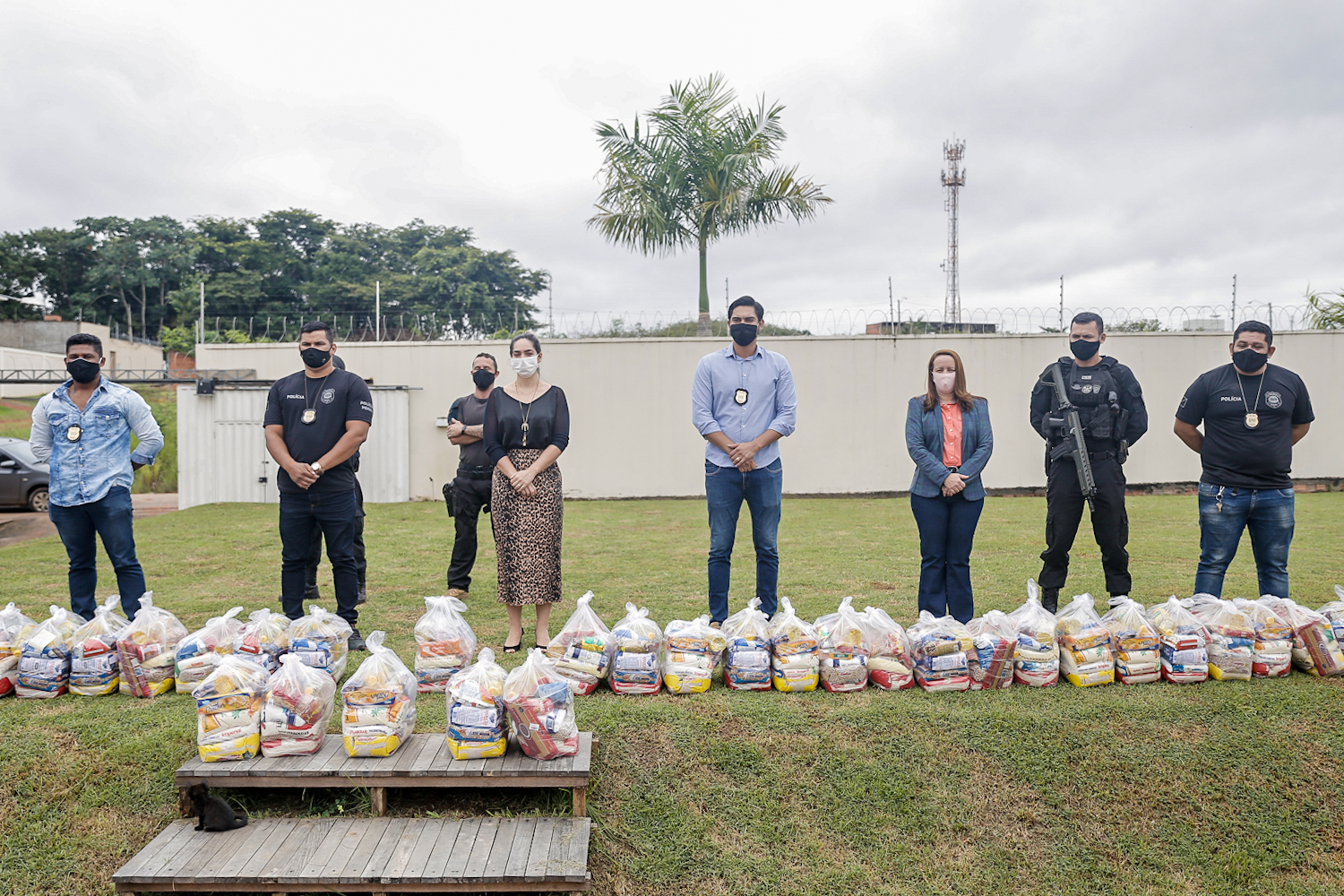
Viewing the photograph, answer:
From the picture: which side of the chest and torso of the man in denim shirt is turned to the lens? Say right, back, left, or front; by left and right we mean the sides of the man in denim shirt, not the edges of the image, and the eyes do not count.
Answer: front

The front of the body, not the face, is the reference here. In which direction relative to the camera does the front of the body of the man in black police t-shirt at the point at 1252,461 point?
toward the camera

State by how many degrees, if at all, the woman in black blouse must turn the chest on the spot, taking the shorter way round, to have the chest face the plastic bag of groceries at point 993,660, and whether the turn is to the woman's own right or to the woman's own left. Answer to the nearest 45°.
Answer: approximately 45° to the woman's own left

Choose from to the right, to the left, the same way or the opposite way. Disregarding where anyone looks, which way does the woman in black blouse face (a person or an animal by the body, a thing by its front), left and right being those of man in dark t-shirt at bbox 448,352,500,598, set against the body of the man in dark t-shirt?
the same way

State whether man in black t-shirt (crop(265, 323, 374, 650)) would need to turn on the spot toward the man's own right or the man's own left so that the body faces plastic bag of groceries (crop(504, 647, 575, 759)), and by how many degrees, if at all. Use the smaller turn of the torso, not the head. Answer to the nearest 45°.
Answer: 0° — they already face it

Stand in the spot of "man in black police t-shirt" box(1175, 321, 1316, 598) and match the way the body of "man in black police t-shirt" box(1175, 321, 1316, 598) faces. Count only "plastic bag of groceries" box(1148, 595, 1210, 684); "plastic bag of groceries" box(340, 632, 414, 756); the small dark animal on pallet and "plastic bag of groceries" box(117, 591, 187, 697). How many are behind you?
0

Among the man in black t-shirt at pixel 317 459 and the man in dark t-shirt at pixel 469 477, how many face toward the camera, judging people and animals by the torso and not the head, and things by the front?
2

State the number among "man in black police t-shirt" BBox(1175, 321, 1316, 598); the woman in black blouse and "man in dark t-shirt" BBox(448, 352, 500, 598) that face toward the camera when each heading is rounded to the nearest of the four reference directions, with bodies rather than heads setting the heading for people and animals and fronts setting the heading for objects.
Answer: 3

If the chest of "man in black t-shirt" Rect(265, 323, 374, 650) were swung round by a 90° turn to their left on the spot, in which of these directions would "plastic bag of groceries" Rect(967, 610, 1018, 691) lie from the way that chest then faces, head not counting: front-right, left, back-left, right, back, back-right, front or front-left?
front-right

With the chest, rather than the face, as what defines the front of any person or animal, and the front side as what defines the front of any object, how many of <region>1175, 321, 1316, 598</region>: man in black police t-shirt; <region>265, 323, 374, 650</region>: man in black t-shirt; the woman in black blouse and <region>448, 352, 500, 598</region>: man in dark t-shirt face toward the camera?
4

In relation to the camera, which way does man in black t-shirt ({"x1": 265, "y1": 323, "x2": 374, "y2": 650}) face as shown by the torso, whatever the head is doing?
toward the camera

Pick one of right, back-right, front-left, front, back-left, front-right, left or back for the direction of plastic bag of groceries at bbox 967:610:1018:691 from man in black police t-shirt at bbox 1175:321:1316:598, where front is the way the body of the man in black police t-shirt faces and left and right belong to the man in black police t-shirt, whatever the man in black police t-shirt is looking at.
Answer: front-right

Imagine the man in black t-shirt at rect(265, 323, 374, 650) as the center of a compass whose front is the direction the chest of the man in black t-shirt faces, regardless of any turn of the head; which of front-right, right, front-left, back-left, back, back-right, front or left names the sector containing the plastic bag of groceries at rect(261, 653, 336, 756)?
front

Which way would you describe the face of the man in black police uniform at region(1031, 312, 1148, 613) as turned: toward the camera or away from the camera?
toward the camera

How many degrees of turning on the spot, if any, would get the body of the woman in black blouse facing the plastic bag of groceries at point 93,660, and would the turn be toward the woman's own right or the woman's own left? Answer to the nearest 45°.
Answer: approximately 90° to the woman's own right

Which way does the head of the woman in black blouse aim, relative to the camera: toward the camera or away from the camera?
toward the camera

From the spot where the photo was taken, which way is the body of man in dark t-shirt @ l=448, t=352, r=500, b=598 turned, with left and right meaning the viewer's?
facing the viewer
